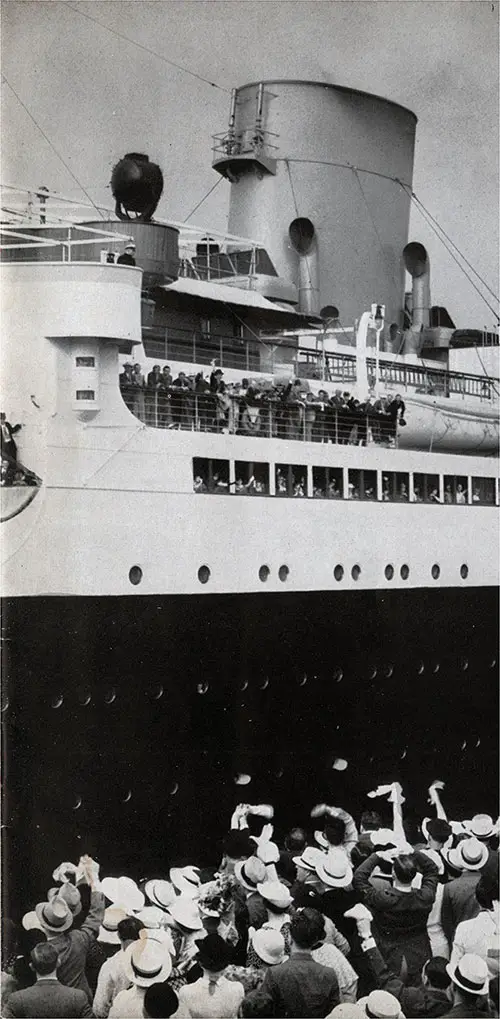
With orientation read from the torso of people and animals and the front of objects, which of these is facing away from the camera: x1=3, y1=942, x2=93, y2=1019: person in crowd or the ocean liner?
the person in crowd

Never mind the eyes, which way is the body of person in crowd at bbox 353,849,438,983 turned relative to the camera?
away from the camera

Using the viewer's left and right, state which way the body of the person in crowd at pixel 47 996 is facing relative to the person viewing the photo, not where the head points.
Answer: facing away from the viewer

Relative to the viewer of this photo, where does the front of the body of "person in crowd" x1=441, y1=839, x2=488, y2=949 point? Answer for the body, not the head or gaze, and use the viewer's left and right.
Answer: facing away from the viewer

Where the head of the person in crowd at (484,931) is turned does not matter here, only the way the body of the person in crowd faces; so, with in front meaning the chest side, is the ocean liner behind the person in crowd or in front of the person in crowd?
in front

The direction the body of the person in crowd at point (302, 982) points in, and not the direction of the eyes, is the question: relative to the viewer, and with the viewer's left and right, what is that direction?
facing away from the viewer

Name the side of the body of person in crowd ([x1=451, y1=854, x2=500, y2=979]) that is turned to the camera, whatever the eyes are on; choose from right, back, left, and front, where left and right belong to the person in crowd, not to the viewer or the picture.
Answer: back

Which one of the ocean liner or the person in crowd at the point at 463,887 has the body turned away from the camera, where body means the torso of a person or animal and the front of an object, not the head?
the person in crowd

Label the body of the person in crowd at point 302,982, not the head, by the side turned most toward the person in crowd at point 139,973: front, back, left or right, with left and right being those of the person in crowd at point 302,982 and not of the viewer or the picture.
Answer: left

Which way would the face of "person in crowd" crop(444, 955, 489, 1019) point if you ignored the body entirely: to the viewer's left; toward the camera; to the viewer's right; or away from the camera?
away from the camera

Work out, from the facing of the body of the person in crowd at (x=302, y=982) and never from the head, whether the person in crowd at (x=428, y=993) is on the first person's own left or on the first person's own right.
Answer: on the first person's own right

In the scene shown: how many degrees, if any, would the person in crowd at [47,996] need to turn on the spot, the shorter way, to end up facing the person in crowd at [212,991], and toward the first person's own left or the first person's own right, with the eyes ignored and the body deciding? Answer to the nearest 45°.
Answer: approximately 90° to the first person's own right
